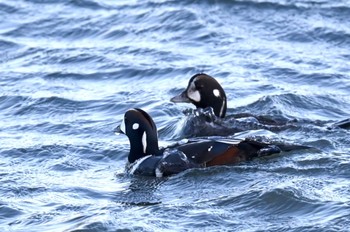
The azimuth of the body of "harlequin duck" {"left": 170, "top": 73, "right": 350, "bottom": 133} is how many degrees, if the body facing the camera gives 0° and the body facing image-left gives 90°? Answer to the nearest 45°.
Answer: approximately 90°
